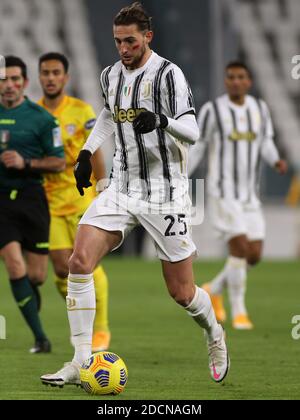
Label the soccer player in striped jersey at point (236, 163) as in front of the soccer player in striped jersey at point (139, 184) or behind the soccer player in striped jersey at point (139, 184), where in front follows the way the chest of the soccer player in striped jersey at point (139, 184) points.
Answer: behind

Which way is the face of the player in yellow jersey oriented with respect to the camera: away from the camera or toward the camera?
toward the camera

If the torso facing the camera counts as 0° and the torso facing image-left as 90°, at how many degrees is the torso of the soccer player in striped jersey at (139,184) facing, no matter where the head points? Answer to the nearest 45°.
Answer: approximately 45°

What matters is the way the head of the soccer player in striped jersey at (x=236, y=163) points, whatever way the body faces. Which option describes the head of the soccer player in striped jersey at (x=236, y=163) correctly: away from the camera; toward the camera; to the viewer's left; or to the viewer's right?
toward the camera

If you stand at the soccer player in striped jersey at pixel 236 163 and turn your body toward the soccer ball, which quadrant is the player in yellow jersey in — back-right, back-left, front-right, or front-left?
front-right

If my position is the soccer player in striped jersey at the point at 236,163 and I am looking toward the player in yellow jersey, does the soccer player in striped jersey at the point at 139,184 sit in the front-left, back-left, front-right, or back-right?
front-left

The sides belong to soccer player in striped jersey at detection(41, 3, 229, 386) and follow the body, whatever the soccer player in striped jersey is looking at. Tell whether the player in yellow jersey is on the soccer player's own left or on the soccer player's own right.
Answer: on the soccer player's own right

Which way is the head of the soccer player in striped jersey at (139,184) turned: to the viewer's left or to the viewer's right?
to the viewer's left
